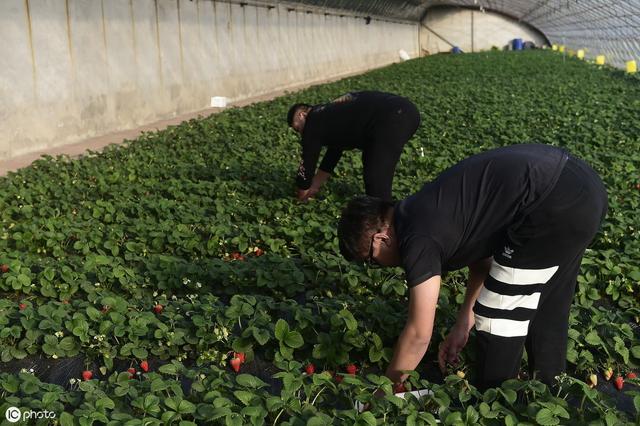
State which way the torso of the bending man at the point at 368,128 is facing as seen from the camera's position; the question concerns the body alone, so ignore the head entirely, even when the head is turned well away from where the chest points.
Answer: to the viewer's left

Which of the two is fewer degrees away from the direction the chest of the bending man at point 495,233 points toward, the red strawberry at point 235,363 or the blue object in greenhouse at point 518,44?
the red strawberry

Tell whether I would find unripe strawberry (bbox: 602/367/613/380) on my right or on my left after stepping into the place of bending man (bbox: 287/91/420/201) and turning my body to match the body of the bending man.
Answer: on my left

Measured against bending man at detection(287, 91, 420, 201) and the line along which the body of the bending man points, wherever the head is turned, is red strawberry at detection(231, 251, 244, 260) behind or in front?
in front

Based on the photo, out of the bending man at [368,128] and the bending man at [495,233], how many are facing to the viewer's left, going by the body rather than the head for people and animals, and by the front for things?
2

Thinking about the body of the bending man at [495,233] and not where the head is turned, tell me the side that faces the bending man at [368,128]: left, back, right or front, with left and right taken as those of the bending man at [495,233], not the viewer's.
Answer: right

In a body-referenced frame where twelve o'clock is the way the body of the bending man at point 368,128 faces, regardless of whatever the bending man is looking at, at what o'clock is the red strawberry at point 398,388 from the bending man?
The red strawberry is roughly at 9 o'clock from the bending man.

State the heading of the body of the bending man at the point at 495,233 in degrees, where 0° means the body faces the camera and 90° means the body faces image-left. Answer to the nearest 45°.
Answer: approximately 90°

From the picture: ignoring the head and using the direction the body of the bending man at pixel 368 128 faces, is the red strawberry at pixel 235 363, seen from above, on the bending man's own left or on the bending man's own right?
on the bending man's own left

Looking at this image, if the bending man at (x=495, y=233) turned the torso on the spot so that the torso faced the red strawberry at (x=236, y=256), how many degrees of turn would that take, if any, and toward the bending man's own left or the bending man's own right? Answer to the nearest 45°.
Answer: approximately 45° to the bending man's own right

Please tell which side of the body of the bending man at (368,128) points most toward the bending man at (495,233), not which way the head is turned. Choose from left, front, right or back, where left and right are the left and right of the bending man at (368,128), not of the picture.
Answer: left

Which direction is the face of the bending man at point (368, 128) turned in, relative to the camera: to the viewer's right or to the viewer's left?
to the viewer's left

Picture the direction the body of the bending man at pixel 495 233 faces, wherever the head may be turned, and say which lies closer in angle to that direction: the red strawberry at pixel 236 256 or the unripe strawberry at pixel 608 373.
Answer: the red strawberry
